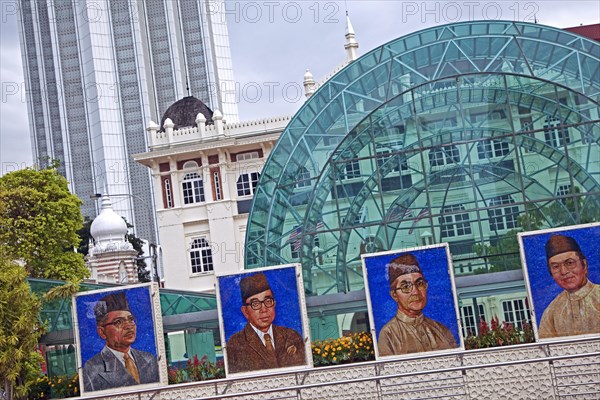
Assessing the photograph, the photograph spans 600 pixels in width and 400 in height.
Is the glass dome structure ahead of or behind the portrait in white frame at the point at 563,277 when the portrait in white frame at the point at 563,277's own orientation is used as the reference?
behind

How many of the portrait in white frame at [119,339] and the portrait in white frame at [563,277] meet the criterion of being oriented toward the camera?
2

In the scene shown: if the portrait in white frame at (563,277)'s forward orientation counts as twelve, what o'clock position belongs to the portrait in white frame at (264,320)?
the portrait in white frame at (264,320) is roughly at 3 o'clock from the portrait in white frame at (563,277).

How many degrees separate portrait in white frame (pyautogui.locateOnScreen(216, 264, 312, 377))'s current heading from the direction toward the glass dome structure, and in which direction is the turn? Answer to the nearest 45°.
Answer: approximately 135° to its left

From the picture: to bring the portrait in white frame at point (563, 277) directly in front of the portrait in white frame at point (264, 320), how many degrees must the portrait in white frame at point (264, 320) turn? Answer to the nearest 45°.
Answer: approximately 90° to its left

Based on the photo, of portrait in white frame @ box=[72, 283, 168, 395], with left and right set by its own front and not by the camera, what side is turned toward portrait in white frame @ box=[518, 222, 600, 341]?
left

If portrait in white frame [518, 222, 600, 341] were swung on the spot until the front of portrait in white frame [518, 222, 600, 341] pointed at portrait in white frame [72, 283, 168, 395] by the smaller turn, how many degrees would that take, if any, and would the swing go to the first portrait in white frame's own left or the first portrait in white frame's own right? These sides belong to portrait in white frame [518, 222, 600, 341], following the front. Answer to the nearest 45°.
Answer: approximately 90° to the first portrait in white frame's own right
